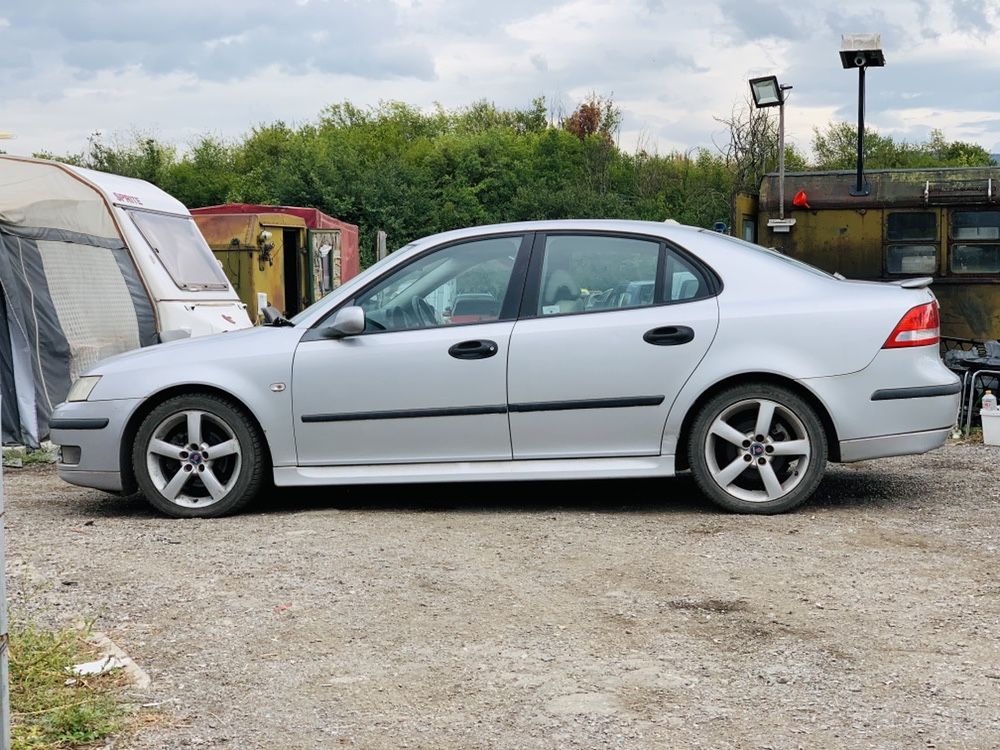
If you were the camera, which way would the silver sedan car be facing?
facing to the left of the viewer

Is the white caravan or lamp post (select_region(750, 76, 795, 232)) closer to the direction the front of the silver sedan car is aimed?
the white caravan
